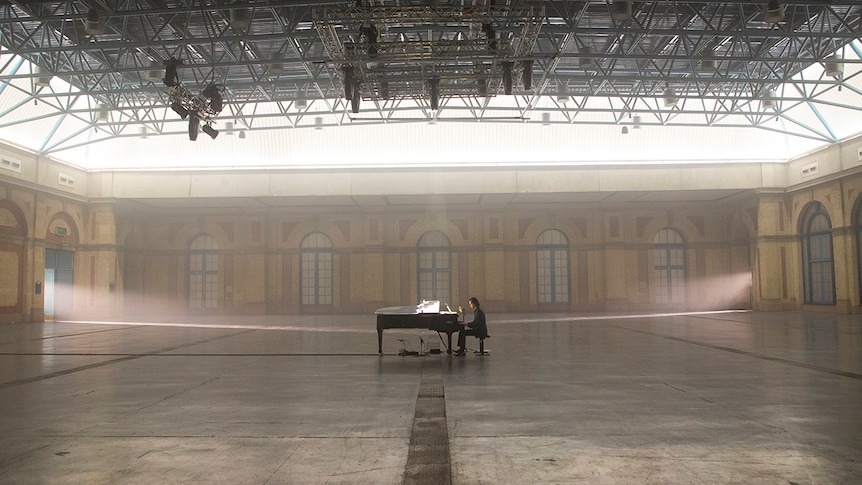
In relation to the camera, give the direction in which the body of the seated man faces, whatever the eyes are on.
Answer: to the viewer's left

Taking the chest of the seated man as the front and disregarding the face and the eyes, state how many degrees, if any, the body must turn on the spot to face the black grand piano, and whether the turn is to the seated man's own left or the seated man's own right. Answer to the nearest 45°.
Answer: approximately 45° to the seated man's own left

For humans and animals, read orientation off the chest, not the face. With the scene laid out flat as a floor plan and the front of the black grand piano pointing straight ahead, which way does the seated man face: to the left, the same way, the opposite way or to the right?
the opposite way

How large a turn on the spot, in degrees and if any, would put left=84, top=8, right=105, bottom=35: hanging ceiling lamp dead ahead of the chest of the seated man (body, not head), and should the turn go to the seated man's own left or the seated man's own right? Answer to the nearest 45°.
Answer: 0° — they already face it

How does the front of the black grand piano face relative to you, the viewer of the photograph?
facing to the right of the viewer

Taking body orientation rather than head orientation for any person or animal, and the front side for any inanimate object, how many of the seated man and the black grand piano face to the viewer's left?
1

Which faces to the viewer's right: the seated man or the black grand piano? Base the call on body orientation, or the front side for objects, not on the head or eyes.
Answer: the black grand piano
